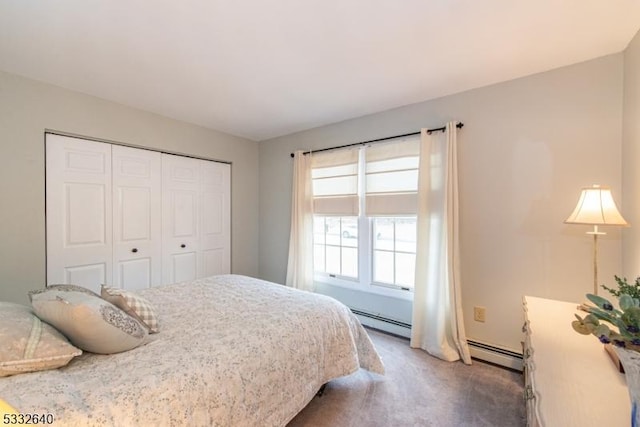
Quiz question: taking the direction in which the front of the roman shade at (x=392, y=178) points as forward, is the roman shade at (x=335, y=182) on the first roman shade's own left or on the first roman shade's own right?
on the first roman shade's own right

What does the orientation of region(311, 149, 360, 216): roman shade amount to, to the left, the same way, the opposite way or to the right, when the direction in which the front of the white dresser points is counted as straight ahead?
to the left

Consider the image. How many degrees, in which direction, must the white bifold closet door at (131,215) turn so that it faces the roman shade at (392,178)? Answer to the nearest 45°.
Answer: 0° — it already faces it

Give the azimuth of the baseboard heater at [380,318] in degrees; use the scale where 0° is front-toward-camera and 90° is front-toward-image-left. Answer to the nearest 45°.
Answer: approximately 45°

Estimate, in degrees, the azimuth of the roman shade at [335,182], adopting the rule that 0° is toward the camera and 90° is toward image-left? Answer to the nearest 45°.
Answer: approximately 45°

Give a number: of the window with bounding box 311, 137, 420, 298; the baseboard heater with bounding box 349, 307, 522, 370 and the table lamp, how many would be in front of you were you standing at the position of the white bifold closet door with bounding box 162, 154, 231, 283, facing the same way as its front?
3

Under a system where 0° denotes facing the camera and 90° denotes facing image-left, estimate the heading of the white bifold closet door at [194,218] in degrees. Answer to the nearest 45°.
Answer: approximately 315°

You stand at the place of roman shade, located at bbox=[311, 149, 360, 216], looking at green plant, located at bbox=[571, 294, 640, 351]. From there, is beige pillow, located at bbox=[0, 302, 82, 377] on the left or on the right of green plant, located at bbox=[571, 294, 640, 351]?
right

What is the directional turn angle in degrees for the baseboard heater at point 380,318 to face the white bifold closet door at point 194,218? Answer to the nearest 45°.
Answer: approximately 45° to its right

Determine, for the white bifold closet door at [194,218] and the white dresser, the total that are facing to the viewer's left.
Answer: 1

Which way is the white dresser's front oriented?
to the viewer's left

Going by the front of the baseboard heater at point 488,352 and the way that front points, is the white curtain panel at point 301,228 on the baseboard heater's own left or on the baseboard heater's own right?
on the baseboard heater's own right
